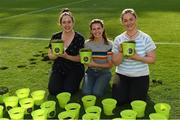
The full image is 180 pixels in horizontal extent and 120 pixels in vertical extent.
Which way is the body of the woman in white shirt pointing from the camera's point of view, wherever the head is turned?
toward the camera

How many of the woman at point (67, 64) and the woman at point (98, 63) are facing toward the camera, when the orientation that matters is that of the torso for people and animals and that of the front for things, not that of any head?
2

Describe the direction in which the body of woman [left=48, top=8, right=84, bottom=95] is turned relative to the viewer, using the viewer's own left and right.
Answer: facing the viewer

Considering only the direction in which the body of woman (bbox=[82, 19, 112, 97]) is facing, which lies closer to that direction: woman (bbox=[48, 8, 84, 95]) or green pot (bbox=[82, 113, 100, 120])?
the green pot

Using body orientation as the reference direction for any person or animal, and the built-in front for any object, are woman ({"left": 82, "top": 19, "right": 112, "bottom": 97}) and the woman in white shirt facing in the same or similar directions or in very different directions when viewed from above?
same or similar directions

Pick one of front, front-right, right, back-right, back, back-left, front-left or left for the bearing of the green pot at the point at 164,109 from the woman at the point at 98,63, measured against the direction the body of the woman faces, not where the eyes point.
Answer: front-left

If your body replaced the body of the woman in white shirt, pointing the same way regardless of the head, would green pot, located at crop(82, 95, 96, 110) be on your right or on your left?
on your right

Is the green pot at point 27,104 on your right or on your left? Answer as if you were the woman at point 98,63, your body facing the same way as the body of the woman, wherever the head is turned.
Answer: on your right

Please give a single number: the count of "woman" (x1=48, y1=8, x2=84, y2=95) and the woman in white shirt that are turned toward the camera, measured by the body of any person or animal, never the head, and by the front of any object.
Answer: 2

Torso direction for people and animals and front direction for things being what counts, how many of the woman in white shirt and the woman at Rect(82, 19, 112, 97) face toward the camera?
2

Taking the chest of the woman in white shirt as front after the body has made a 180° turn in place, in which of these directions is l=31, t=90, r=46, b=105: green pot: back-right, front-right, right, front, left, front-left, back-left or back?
left
